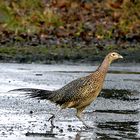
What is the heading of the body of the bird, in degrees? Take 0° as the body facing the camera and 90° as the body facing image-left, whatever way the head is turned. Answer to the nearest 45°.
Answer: approximately 270°
